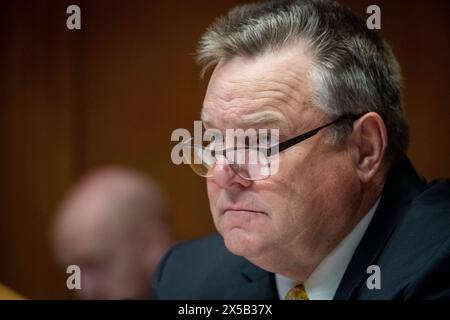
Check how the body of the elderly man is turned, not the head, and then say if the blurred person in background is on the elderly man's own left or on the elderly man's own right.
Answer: on the elderly man's own right

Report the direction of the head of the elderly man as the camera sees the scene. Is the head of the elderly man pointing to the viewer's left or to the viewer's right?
to the viewer's left

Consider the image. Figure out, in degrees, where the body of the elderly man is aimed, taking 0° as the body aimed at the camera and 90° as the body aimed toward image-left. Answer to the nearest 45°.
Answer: approximately 45°
